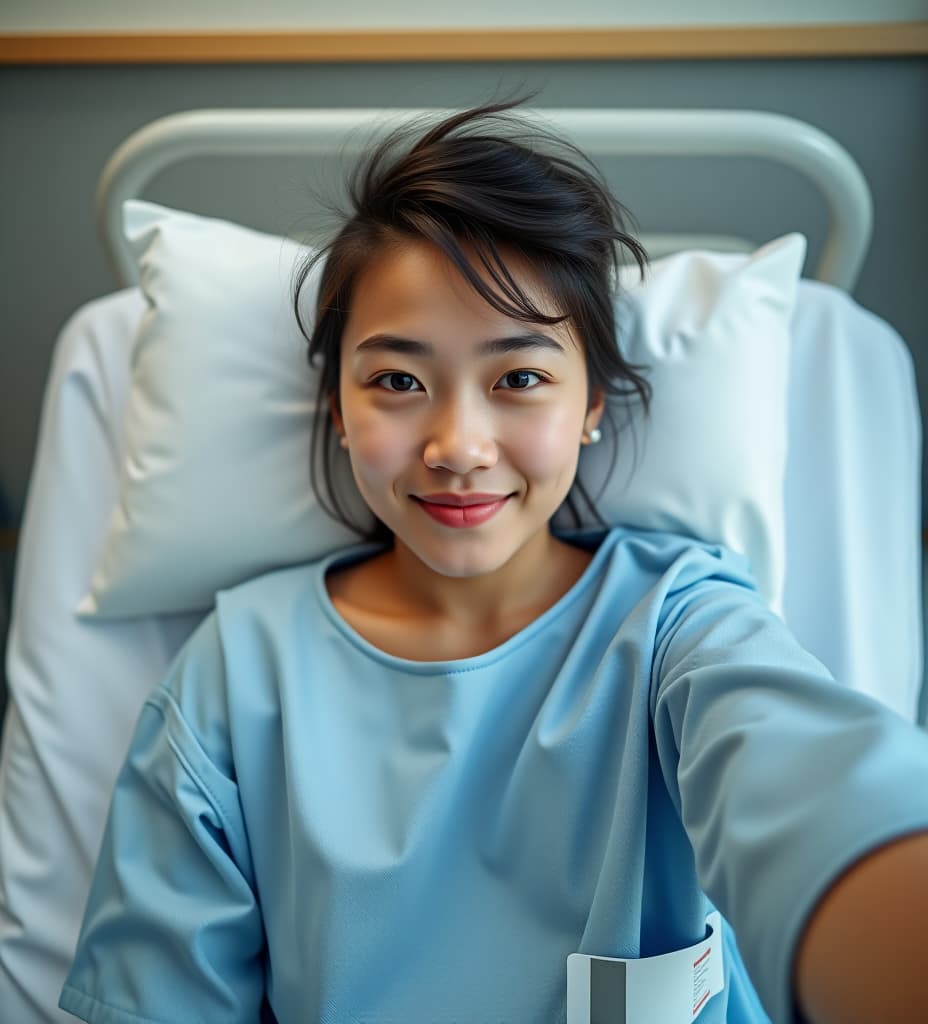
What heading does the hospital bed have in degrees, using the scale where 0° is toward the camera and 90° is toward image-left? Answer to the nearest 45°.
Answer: approximately 0°
